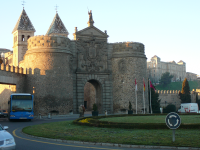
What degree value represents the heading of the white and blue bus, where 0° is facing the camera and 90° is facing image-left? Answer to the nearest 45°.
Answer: approximately 0°

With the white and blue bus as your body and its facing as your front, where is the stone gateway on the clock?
The stone gateway is roughly at 7 o'clock from the white and blue bus.

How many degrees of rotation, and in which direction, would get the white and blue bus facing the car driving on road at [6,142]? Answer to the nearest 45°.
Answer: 0° — it already faces it

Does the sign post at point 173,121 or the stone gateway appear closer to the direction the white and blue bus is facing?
the sign post
